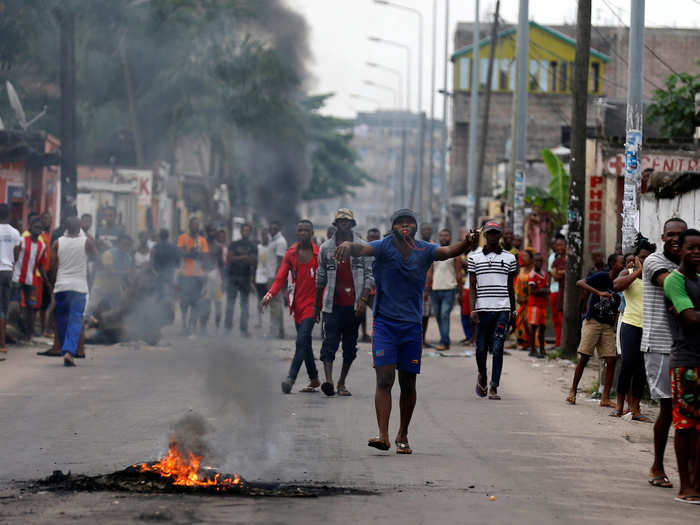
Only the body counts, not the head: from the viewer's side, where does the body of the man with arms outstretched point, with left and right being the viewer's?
facing the viewer

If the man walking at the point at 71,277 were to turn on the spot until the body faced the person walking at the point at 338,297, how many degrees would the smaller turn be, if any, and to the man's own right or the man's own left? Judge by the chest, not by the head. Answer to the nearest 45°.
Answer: approximately 135° to the man's own right

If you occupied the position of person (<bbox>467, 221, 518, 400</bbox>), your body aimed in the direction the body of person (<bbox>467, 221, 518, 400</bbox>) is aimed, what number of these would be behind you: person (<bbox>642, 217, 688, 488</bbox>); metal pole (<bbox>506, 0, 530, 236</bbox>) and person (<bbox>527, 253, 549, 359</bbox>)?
2

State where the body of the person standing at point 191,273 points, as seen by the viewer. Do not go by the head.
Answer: toward the camera

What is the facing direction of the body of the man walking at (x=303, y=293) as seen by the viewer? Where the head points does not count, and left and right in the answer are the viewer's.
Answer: facing the viewer and to the left of the viewer

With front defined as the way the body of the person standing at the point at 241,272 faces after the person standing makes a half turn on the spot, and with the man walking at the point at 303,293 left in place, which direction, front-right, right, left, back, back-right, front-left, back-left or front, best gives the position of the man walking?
back

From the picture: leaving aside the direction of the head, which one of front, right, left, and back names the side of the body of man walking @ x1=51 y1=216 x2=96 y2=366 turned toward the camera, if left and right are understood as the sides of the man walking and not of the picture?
back

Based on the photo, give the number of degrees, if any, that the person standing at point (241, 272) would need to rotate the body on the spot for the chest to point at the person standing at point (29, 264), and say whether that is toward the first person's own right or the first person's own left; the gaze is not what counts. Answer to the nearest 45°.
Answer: approximately 45° to the first person's own right

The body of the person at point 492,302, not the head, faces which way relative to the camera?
toward the camera

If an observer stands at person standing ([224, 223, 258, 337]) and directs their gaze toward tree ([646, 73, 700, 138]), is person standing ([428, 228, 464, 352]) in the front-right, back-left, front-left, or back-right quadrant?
front-right

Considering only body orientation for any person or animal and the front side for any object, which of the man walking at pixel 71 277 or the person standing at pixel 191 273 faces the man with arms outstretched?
the person standing

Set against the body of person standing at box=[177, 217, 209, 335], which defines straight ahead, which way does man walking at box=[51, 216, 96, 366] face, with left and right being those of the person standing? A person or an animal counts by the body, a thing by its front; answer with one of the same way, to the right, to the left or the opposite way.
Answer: the opposite way
